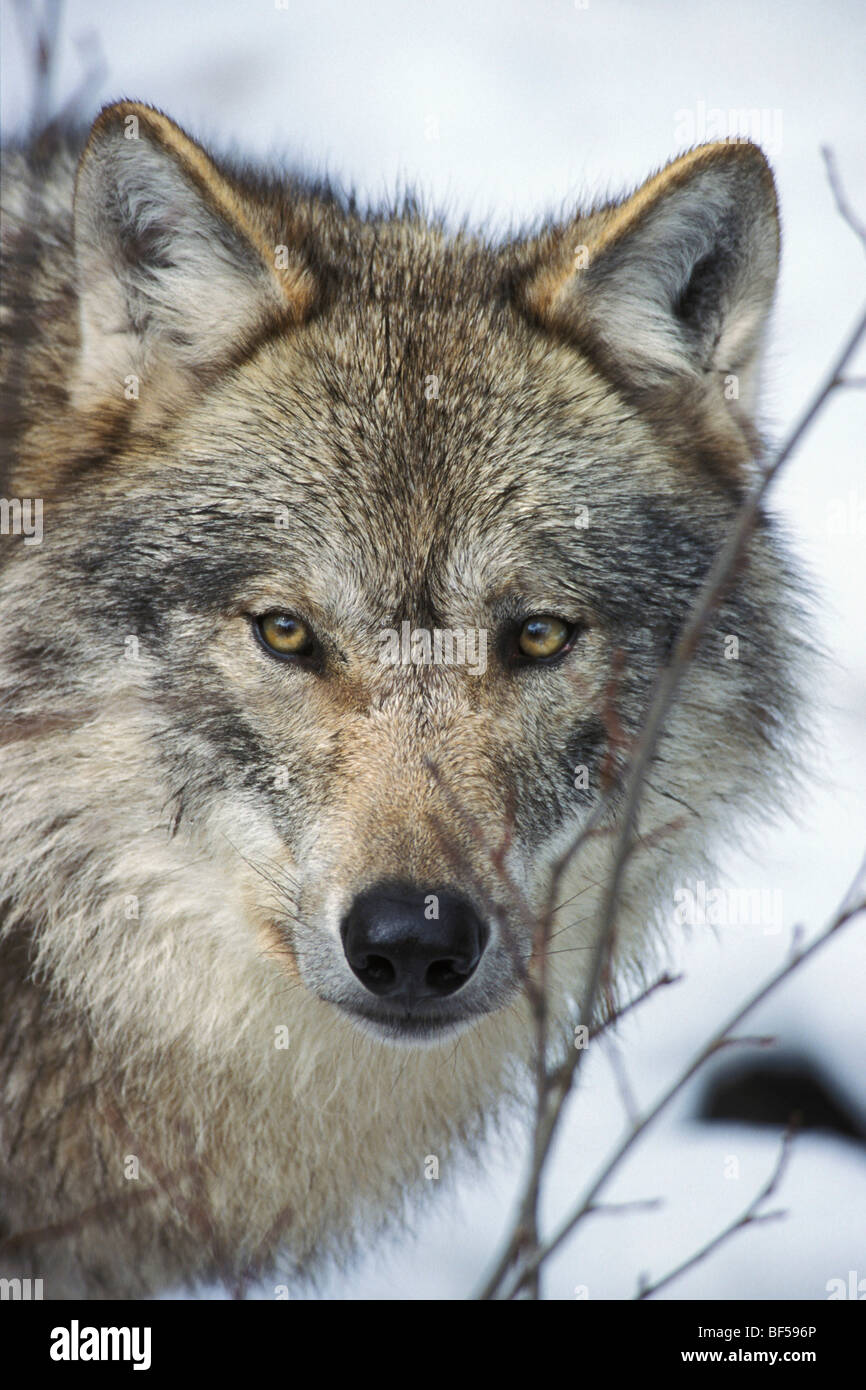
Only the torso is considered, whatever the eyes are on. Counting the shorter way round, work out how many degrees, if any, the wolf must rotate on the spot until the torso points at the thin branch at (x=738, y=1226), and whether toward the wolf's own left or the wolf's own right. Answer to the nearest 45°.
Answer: approximately 45° to the wolf's own left

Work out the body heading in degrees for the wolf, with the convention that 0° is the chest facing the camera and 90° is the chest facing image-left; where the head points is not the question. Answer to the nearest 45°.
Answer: approximately 0°
